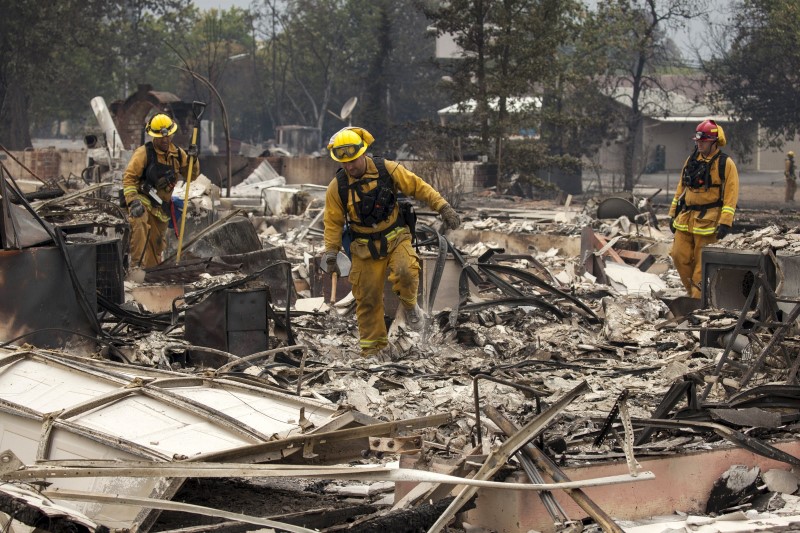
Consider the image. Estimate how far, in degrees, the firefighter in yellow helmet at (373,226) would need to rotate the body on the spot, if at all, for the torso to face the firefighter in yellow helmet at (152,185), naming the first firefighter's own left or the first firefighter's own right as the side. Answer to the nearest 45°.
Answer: approximately 135° to the first firefighter's own right

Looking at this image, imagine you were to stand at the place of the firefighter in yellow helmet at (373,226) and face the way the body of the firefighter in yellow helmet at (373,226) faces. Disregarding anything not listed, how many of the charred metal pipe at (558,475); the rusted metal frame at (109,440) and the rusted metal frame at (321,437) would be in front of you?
3

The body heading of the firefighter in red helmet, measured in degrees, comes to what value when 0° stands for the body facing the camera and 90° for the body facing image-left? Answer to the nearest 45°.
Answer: approximately 45°

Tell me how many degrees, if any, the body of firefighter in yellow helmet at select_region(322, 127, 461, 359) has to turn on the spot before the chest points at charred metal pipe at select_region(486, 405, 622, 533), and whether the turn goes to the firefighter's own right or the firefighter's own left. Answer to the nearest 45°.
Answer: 0° — they already face it

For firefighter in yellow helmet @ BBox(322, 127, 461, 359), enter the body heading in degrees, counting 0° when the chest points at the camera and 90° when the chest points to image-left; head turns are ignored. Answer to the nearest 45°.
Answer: approximately 0°
